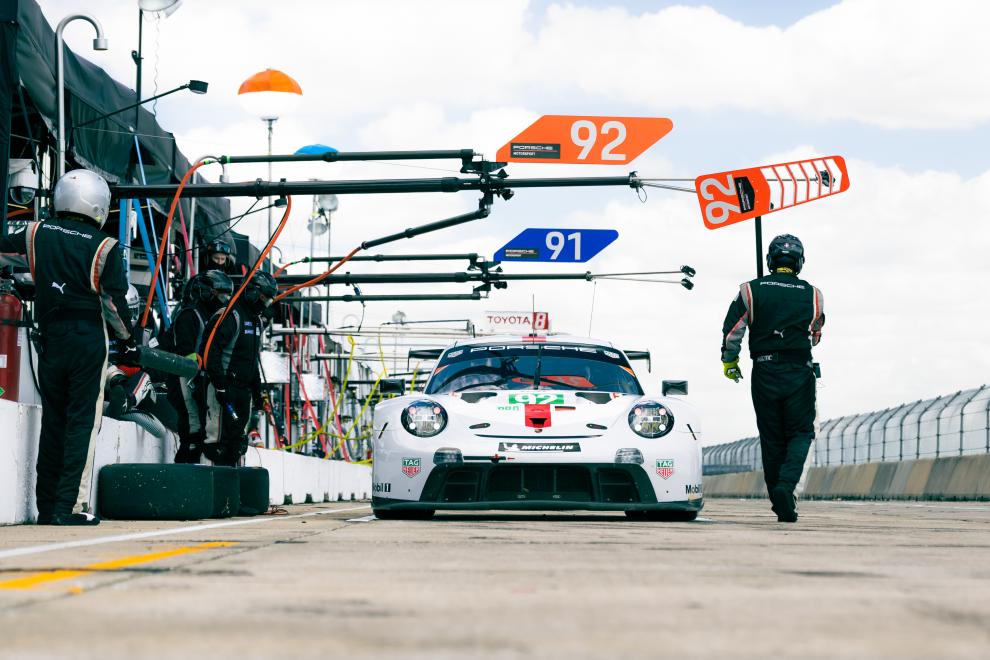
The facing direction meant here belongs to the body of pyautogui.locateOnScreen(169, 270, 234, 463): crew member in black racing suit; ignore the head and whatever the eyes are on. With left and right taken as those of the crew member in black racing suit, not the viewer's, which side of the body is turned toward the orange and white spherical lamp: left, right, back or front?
left

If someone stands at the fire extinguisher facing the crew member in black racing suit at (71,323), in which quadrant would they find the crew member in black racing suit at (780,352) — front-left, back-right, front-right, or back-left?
front-left

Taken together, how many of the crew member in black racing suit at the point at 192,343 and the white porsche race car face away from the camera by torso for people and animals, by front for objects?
0

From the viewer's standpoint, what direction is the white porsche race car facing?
toward the camera

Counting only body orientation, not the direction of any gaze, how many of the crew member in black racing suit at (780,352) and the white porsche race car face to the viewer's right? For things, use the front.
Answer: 0

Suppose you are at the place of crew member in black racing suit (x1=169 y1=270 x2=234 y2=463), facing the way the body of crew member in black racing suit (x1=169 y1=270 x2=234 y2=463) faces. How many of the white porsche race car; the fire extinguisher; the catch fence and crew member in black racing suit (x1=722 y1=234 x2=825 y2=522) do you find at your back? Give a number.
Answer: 1

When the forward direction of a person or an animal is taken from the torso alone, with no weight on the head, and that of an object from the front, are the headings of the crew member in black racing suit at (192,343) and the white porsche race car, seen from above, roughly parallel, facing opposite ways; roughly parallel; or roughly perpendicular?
roughly perpendicular

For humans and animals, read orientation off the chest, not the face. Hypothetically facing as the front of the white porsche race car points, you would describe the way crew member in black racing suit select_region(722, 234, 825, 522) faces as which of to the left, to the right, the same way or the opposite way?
the opposite way

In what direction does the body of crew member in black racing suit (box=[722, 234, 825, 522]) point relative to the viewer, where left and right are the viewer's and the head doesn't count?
facing away from the viewer

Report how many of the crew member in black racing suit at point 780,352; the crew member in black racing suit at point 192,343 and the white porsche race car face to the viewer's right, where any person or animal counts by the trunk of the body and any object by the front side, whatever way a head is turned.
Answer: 1

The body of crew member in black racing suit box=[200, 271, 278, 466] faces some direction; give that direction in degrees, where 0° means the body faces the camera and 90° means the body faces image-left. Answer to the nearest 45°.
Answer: approximately 315°
